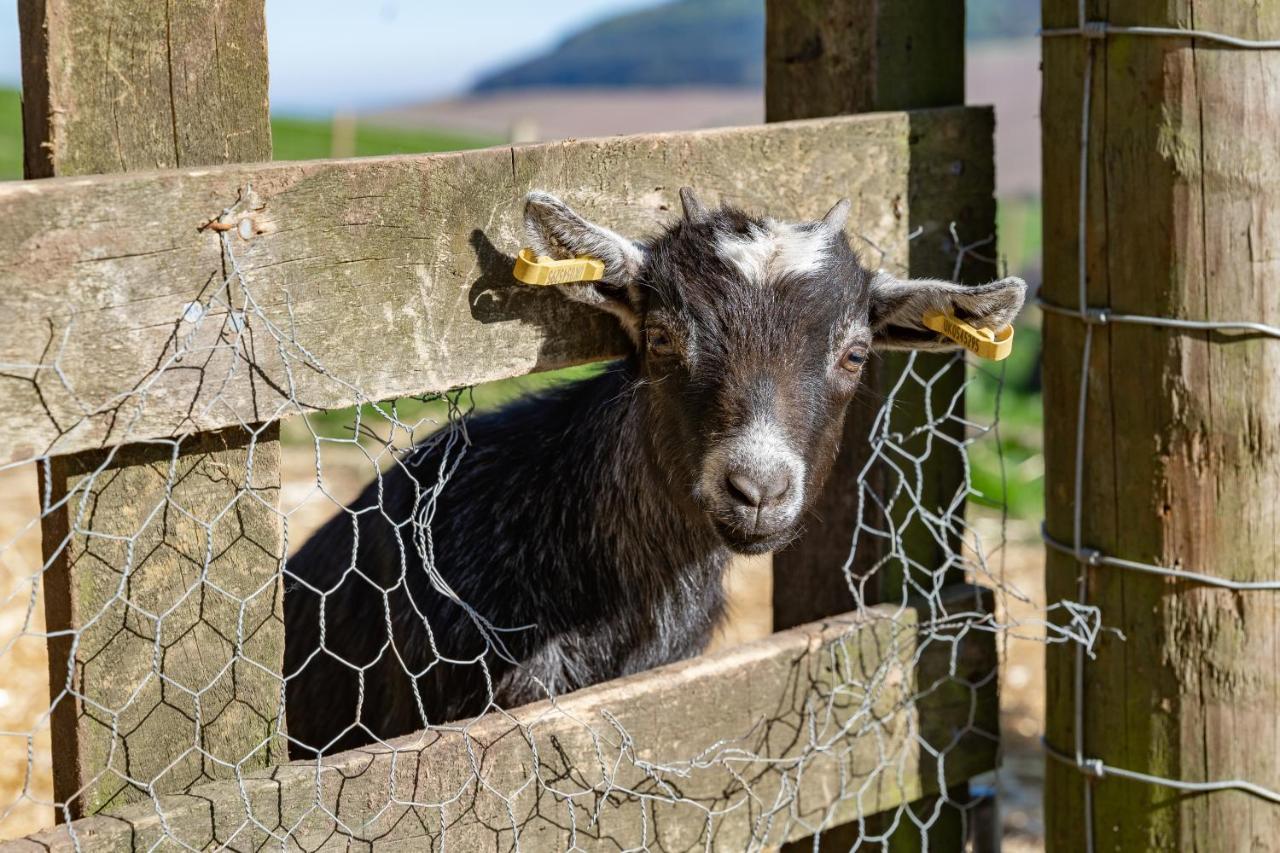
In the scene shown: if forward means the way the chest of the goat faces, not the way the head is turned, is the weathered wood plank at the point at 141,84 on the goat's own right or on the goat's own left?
on the goat's own right

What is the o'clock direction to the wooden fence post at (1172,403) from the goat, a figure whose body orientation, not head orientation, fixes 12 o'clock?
The wooden fence post is roughly at 11 o'clock from the goat.

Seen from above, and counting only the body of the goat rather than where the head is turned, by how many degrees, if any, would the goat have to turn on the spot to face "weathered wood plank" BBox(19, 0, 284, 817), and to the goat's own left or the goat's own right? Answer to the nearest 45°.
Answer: approximately 90° to the goat's own right

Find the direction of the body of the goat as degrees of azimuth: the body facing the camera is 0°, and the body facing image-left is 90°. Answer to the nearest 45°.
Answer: approximately 315°
